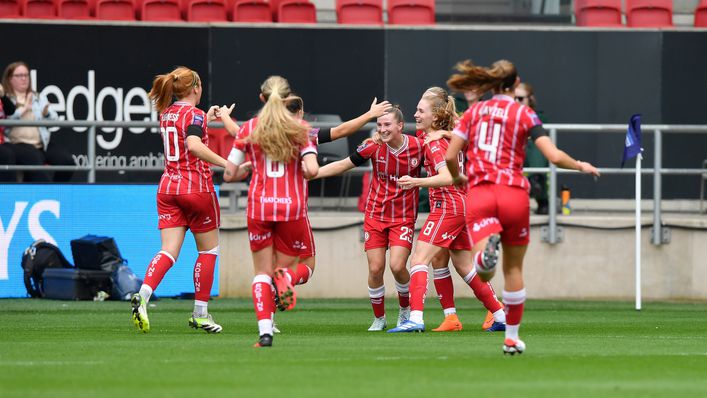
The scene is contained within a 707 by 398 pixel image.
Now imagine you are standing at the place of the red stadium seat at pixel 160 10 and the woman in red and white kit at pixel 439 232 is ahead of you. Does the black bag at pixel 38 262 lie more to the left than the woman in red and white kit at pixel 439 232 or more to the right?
right

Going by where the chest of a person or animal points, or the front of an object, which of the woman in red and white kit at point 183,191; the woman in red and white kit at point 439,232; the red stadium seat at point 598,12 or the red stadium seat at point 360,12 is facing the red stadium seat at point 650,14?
the woman in red and white kit at point 183,191

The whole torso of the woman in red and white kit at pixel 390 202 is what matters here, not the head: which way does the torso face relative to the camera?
toward the camera

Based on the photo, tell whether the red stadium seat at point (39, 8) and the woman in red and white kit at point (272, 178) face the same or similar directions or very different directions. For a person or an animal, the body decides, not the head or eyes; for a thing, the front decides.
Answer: very different directions

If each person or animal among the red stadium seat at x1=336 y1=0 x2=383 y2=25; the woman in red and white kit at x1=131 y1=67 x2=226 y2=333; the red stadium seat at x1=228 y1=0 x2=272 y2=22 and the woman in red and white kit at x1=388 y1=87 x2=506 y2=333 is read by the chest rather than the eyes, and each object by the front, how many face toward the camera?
2

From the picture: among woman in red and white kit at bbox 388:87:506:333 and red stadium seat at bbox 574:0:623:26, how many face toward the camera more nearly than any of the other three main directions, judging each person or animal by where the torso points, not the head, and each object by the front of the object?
1

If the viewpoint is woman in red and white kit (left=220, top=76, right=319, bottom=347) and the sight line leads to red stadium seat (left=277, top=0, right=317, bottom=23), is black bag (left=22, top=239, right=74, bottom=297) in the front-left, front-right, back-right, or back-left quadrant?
front-left

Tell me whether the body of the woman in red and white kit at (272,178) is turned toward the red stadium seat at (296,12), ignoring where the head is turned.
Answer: yes

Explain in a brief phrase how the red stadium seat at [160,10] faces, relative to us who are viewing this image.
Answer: facing the viewer

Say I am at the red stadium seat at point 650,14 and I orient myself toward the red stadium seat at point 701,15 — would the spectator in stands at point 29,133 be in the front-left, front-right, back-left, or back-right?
back-right

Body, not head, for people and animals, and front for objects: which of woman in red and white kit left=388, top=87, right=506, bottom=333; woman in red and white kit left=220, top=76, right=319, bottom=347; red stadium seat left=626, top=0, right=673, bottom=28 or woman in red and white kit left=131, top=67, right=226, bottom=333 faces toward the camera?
the red stadium seat

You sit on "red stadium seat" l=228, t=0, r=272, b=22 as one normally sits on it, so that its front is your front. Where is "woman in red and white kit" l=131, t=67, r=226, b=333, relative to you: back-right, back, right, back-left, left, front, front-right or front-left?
front

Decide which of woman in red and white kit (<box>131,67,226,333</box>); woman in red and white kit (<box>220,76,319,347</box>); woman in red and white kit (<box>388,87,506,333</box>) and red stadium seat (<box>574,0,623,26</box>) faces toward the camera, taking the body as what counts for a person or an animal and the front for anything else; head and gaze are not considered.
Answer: the red stadium seat

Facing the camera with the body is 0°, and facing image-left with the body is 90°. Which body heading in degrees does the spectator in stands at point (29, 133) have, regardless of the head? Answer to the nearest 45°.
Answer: approximately 315°

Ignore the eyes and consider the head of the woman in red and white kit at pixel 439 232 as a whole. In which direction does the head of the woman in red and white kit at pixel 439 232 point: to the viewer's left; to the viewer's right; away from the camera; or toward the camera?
to the viewer's left

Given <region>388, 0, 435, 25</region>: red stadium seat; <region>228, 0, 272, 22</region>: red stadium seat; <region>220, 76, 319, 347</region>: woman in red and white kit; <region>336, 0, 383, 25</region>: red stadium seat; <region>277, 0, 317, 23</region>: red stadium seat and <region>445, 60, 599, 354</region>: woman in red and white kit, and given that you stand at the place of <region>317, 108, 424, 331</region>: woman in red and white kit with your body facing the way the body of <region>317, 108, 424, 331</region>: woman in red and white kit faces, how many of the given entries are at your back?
4

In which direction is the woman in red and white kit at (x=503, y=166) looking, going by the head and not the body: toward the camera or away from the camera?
away from the camera

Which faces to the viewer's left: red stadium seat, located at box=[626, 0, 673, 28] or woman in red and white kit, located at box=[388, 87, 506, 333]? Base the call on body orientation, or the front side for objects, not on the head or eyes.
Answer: the woman in red and white kit

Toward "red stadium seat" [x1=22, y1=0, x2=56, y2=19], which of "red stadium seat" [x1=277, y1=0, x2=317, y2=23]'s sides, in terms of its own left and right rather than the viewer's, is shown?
right

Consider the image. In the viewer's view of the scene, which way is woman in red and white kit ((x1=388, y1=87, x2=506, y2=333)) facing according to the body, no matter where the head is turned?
to the viewer's left

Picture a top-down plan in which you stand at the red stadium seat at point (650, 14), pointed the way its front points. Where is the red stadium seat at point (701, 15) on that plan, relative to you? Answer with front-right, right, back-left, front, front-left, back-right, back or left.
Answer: left

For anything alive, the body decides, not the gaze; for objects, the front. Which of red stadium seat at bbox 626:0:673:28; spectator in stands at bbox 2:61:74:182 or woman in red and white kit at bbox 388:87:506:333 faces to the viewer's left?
the woman in red and white kit
